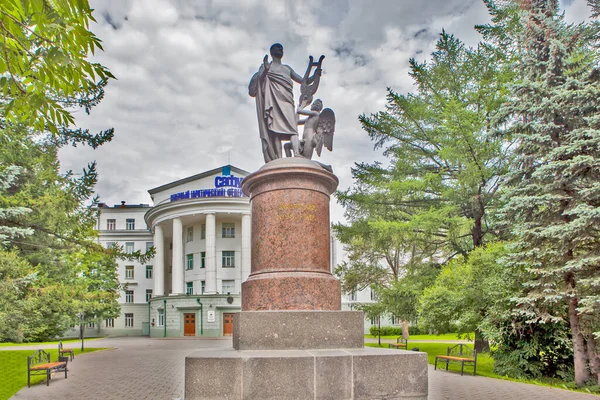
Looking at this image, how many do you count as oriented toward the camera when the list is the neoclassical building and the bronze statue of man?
2

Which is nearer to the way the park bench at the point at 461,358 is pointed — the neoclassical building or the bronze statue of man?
the bronze statue of man

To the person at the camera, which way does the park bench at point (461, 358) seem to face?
facing the viewer and to the left of the viewer

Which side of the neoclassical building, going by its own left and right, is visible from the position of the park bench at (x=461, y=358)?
front

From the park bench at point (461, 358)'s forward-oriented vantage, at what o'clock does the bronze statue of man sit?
The bronze statue of man is roughly at 11 o'clock from the park bench.

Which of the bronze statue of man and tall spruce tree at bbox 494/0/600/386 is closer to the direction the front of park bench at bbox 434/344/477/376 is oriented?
the bronze statue of man

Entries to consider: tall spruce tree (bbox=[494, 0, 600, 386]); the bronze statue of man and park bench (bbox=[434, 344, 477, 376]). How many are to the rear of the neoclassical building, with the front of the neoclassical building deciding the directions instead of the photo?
0

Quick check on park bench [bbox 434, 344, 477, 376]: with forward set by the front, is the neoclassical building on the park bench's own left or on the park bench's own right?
on the park bench's own right

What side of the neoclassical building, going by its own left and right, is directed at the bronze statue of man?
front

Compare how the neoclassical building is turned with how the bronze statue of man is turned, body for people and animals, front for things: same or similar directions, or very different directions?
same or similar directions

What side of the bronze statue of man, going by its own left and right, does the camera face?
front

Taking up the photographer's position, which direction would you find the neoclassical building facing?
facing the viewer
